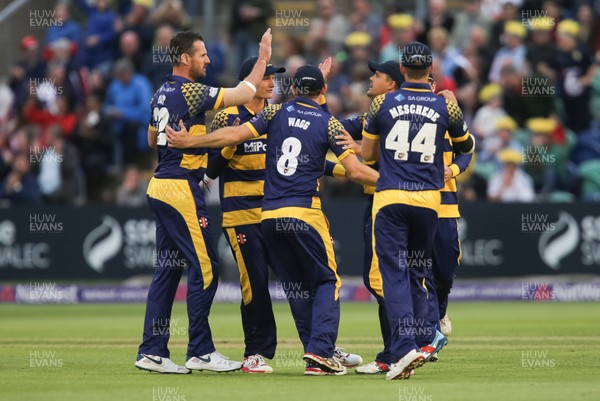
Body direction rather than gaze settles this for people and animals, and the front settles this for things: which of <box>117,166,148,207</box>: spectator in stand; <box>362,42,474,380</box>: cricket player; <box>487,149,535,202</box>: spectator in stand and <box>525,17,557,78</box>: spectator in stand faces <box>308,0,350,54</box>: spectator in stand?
the cricket player

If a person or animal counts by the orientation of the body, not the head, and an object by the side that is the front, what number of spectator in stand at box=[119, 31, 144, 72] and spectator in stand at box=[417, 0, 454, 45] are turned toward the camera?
2

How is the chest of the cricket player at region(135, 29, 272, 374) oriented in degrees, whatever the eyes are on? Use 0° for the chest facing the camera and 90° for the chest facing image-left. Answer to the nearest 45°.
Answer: approximately 270°

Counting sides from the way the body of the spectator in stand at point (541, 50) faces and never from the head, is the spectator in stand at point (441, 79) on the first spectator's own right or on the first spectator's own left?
on the first spectator's own right

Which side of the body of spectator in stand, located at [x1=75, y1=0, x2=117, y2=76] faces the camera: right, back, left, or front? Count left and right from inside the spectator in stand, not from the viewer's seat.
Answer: front

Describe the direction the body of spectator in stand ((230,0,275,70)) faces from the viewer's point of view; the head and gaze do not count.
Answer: toward the camera

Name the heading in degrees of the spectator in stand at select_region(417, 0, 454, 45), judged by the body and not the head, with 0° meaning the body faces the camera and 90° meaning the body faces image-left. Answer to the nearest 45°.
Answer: approximately 0°

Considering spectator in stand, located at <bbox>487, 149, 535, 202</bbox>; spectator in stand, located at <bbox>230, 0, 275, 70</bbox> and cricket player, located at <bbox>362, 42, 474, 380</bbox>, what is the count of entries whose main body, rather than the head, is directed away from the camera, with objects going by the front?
1

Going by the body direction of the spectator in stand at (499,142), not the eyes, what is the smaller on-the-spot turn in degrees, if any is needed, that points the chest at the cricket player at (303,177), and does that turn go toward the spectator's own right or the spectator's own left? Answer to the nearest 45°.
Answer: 0° — they already face them

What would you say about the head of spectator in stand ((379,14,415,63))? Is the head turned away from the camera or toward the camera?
toward the camera

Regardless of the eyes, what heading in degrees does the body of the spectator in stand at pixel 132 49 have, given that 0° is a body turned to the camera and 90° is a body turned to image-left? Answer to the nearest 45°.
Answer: approximately 0°

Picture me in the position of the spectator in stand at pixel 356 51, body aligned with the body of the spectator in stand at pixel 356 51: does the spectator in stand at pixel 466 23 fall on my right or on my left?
on my left

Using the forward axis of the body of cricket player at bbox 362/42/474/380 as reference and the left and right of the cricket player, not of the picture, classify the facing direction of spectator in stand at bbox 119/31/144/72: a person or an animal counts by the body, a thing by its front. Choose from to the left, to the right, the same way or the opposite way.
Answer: the opposite way

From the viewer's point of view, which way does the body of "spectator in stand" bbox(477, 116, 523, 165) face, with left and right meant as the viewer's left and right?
facing the viewer
